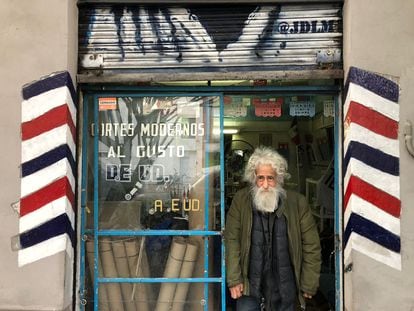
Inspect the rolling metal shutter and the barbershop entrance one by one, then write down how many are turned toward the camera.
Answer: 2

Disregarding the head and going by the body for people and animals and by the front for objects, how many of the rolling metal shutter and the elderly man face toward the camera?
2

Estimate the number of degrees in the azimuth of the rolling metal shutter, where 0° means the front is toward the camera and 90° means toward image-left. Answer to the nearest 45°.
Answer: approximately 0°

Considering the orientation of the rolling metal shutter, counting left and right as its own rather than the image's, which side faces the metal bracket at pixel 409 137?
left

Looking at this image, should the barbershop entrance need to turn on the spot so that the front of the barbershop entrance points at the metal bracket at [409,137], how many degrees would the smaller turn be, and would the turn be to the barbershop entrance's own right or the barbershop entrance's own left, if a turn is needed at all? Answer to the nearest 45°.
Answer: approximately 90° to the barbershop entrance's own left
